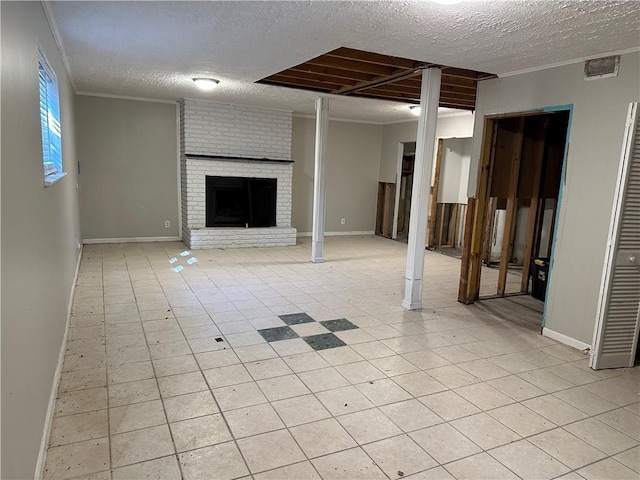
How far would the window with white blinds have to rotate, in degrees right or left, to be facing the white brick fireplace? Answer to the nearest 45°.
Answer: approximately 45° to its left

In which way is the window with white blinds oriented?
to the viewer's right
